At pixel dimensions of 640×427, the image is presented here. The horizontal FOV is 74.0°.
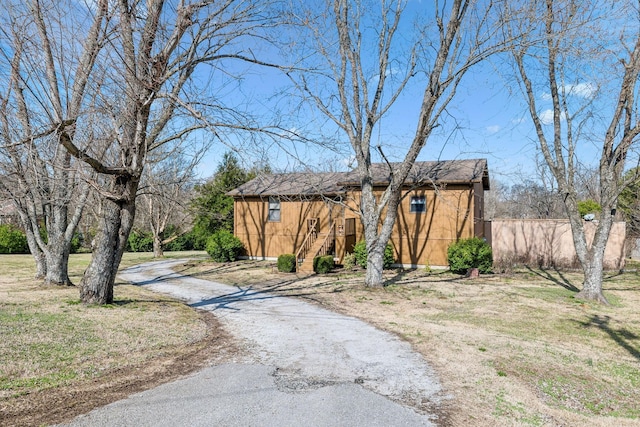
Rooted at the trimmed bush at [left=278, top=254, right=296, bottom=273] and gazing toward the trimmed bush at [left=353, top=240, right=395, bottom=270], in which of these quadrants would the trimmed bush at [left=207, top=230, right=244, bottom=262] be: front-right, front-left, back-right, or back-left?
back-left

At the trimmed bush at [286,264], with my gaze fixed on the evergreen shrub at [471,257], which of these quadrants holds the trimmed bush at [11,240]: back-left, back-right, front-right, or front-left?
back-left

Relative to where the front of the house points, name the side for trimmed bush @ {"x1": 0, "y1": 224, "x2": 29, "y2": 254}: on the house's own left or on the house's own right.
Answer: on the house's own right

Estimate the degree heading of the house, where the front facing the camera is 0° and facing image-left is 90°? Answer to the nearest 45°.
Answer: approximately 0°

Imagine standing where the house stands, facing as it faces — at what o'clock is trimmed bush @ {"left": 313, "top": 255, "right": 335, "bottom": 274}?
The trimmed bush is roughly at 1 o'clock from the house.

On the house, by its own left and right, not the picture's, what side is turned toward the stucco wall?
left

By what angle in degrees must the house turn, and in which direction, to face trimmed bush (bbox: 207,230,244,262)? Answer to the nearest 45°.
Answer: approximately 90° to its right

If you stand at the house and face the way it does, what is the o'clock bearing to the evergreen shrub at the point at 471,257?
The evergreen shrub is roughly at 10 o'clock from the house.

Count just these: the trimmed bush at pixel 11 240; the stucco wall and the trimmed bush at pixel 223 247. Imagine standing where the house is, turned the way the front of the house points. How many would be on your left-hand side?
1
